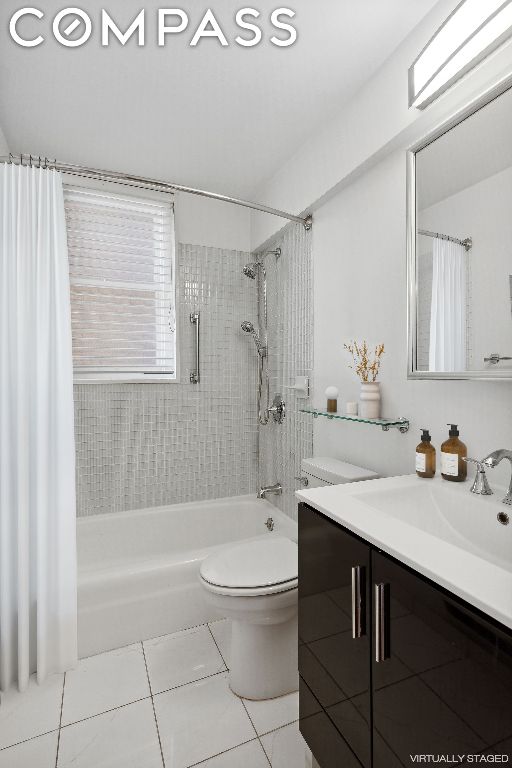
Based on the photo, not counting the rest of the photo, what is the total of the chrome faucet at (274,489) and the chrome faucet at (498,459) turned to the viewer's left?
2

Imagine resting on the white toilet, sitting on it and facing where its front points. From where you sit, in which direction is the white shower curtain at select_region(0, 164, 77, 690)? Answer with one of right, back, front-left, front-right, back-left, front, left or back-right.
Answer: front-right

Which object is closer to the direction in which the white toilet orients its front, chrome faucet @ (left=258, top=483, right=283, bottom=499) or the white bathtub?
the white bathtub

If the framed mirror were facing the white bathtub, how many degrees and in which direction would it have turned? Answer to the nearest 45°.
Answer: approximately 45° to its right

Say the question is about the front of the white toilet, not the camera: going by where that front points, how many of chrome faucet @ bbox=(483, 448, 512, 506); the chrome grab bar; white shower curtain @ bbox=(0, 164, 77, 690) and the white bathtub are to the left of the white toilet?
1

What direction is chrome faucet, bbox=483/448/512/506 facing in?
to the viewer's left

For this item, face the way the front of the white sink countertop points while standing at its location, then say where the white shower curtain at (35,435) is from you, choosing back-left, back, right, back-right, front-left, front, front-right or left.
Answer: front-right
